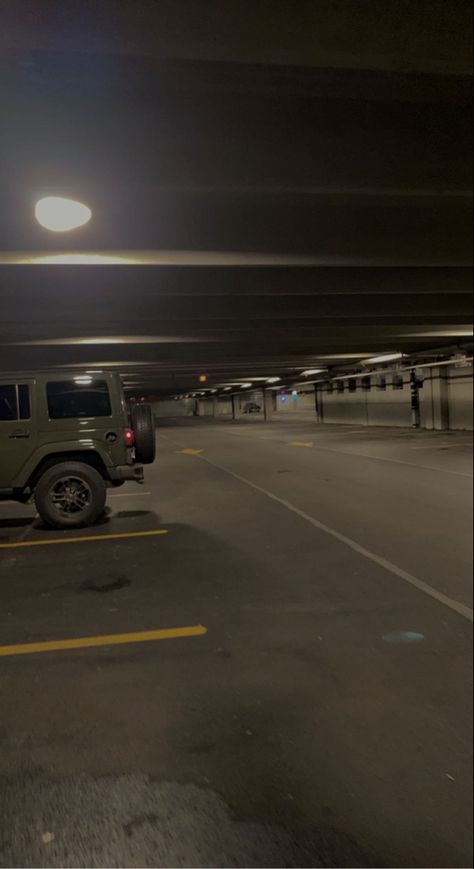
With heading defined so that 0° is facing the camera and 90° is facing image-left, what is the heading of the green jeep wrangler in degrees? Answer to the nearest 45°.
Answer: approximately 90°

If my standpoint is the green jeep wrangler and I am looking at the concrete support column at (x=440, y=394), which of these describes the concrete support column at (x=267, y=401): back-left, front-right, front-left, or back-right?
front-left

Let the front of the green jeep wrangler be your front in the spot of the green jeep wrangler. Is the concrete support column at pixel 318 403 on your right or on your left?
on your right

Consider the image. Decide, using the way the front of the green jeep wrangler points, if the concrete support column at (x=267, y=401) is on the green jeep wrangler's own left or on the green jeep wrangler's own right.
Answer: on the green jeep wrangler's own right
